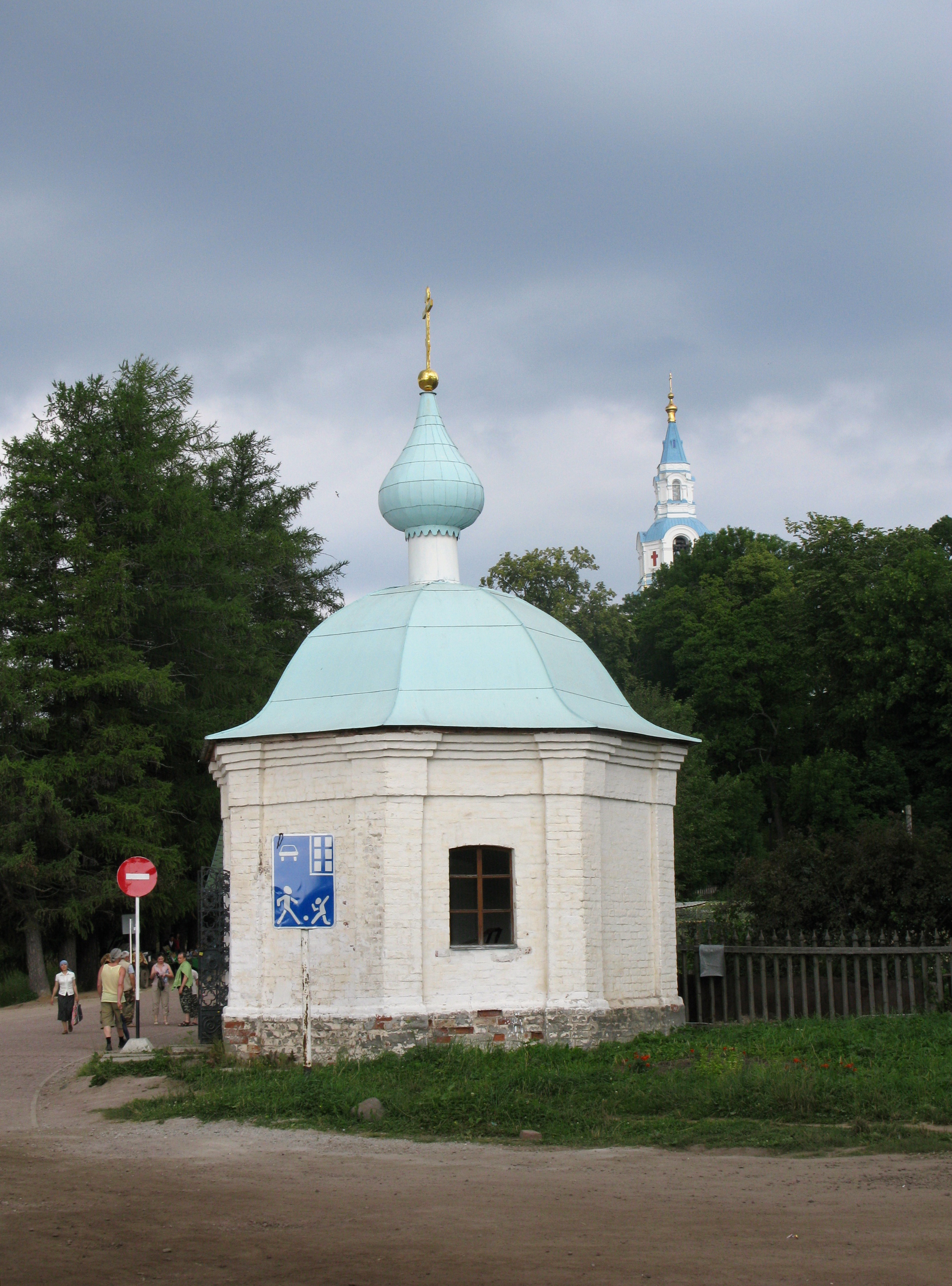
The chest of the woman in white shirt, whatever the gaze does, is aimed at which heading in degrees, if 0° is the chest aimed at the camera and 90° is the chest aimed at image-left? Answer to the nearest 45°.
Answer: approximately 0°

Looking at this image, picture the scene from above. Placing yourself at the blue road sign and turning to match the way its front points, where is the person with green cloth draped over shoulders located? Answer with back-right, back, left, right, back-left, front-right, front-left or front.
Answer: back

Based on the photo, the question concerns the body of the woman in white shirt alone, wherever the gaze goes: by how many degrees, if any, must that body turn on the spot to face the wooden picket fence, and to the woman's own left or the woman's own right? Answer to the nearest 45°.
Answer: approximately 45° to the woman's own left

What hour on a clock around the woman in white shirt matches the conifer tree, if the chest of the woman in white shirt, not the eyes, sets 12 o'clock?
The conifer tree is roughly at 6 o'clock from the woman in white shirt.

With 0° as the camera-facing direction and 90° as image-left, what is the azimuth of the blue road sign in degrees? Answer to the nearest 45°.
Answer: approximately 0°

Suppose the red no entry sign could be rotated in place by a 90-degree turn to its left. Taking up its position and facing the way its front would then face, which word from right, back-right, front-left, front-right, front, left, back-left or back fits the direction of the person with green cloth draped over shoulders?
left

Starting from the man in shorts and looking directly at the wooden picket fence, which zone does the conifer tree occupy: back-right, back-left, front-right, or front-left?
front-left
